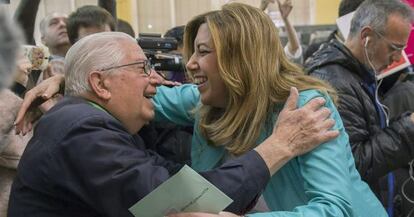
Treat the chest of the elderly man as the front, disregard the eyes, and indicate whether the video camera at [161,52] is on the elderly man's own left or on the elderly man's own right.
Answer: on the elderly man's own left

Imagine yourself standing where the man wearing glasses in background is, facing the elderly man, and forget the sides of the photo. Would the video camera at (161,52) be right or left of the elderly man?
right

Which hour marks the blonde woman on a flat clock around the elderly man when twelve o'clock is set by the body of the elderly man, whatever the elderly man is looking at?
The blonde woman is roughly at 11 o'clock from the elderly man.

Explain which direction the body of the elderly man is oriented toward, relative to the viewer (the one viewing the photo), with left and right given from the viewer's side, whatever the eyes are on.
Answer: facing to the right of the viewer
